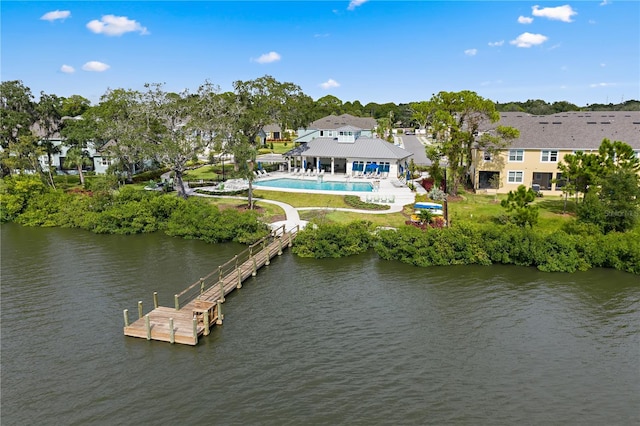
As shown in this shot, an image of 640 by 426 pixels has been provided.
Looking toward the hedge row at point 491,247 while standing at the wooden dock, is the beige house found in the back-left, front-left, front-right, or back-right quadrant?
front-left

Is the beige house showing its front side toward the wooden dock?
no

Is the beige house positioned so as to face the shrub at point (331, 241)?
no

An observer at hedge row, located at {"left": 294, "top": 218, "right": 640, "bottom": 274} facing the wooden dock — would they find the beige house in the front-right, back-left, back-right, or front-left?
back-right
